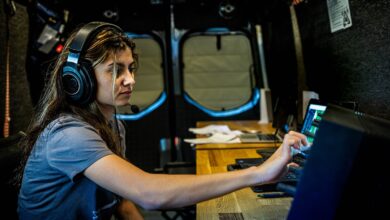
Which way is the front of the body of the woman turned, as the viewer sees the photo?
to the viewer's right
